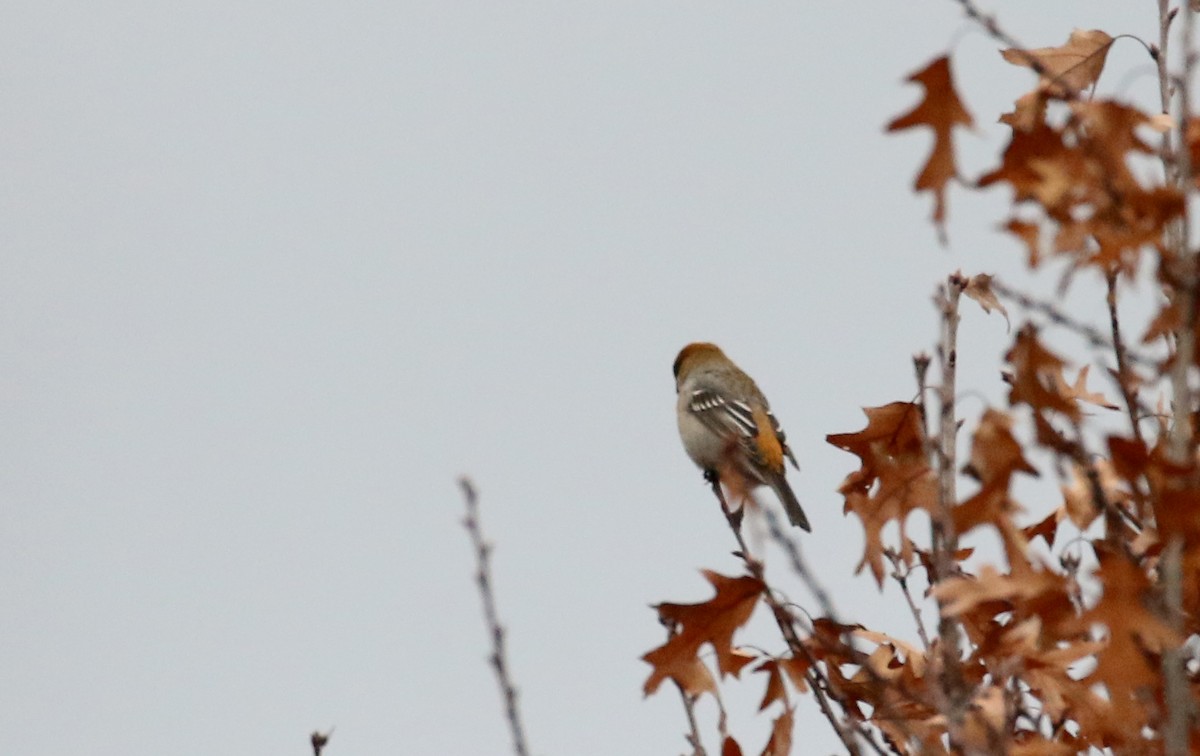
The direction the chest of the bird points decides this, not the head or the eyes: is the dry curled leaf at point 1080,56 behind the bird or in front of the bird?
behind

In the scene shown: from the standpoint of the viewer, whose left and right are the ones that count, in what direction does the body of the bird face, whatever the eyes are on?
facing away from the viewer and to the left of the viewer

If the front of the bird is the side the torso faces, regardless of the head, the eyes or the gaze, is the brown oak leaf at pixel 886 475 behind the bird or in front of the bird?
behind
